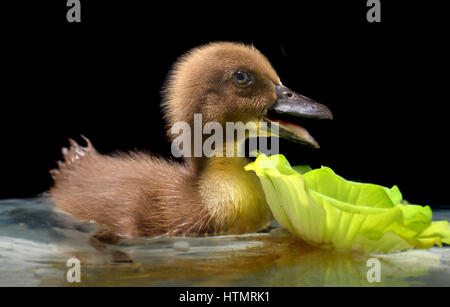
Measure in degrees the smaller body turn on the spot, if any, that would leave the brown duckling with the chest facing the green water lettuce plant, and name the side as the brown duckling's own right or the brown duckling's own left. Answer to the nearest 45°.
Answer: approximately 45° to the brown duckling's own right

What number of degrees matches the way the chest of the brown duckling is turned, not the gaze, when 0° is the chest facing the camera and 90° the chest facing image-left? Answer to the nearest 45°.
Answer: approximately 270°
